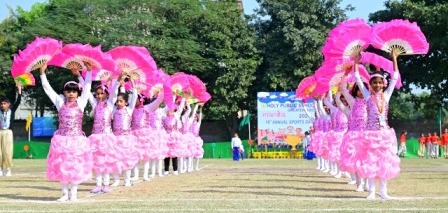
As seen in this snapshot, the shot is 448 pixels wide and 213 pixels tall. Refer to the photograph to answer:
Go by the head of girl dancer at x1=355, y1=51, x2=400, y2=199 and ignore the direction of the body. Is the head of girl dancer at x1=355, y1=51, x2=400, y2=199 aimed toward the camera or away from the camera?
toward the camera

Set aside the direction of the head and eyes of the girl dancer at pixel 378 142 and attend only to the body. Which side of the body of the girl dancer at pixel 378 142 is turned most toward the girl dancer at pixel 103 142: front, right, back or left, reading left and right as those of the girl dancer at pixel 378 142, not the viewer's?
right

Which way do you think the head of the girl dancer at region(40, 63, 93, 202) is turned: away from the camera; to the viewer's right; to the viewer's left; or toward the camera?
toward the camera

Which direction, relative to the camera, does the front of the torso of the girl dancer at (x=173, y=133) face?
toward the camera

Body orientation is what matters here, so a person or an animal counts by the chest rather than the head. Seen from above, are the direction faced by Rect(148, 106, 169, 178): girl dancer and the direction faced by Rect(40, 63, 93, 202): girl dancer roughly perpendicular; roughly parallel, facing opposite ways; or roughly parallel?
roughly parallel

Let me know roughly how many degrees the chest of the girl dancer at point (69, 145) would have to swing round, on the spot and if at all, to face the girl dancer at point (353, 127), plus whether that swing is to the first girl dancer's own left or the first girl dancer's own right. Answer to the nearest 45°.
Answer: approximately 90° to the first girl dancer's own left

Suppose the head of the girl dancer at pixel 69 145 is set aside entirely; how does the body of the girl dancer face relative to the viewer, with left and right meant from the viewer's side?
facing the viewer

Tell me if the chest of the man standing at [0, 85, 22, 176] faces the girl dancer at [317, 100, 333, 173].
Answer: no

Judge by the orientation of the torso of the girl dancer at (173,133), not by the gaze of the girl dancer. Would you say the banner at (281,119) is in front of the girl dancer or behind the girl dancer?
behind

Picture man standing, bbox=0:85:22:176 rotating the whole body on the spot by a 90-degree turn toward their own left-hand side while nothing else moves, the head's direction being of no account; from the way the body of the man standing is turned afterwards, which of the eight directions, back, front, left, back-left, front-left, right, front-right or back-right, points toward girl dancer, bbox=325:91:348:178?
front-right

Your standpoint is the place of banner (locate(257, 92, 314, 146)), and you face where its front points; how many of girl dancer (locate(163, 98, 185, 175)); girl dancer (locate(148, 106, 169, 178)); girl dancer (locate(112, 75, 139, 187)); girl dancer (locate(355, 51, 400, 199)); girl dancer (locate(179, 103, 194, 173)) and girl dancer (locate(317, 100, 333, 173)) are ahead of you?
6

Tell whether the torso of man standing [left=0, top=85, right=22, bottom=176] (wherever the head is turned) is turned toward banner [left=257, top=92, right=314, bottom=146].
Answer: no

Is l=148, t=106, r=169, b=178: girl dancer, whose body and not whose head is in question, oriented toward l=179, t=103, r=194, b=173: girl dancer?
no

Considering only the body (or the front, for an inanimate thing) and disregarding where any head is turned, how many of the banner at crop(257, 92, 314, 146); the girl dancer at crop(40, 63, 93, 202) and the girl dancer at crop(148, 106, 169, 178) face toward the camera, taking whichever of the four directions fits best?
3

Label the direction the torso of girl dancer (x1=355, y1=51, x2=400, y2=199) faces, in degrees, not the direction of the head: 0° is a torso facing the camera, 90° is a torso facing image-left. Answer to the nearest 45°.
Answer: approximately 0°

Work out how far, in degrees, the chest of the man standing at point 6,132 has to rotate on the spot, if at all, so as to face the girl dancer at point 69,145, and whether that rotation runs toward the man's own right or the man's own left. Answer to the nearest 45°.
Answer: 0° — they already face them
